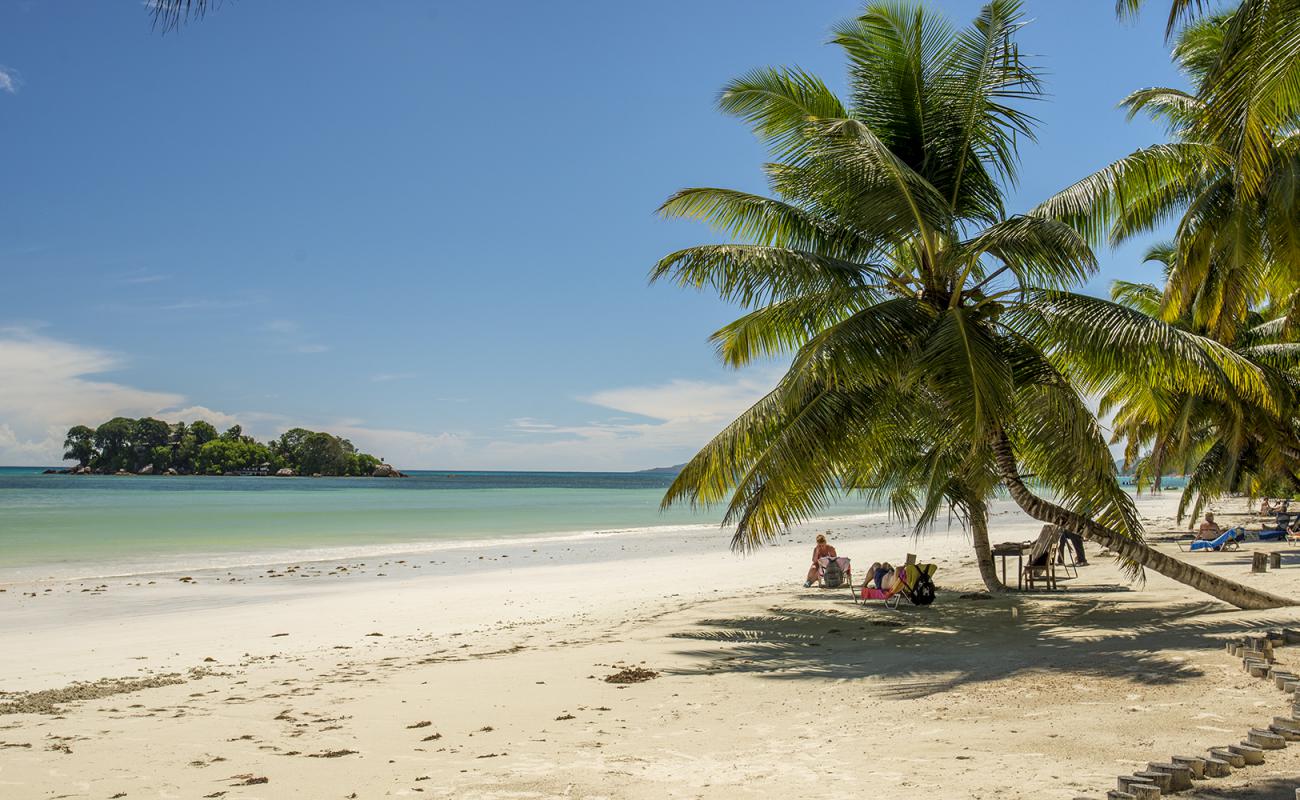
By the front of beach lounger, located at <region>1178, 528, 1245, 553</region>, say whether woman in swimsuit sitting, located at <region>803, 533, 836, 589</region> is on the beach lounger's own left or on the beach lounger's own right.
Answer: on the beach lounger's own left

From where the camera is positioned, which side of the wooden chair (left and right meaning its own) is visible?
left

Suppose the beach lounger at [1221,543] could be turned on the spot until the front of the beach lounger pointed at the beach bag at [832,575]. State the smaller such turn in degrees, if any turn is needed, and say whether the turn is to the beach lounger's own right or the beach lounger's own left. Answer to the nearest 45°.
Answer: approximately 45° to the beach lounger's own left

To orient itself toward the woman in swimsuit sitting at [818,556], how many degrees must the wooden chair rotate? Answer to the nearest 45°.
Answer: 0° — it already faces them

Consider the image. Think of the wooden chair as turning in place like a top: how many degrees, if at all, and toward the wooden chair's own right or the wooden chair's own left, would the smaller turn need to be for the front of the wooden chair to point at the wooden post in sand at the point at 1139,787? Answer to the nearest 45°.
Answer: approximately 90° to the wooden chair's own left

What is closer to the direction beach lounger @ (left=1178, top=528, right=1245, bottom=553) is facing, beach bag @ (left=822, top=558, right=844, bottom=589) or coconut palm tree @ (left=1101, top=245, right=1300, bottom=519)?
the beach bag

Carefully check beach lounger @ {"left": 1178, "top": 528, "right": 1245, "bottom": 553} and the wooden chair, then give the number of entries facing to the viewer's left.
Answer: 2

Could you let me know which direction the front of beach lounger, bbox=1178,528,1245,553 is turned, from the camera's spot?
facing to the left of the viewer

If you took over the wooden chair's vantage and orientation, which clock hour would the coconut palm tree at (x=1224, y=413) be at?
The coconut palm tree is roughly at 4 o'clock from the wooden chair.

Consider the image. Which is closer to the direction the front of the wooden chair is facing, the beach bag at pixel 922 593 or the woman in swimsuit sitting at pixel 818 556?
the woman in swimsuit sitting
